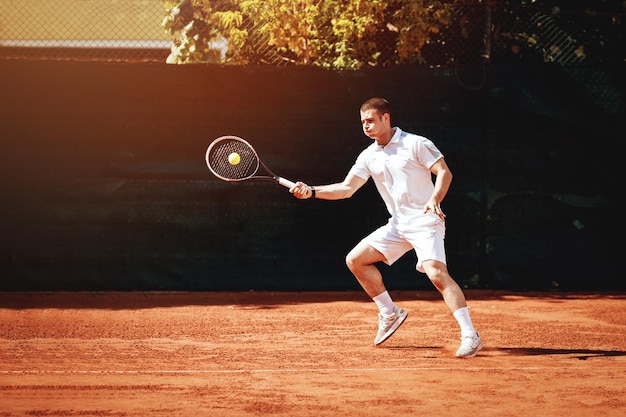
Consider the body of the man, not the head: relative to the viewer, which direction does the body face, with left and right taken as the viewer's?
facing the viewer and to the left of the viewer

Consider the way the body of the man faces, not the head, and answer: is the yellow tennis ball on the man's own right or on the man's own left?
on the man's own right
